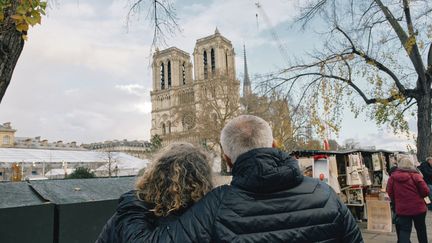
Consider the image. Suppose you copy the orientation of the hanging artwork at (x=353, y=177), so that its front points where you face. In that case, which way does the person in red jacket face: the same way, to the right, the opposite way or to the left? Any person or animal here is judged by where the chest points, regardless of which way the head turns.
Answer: the opposite way

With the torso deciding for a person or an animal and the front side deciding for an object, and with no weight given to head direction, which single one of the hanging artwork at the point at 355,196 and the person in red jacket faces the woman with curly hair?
the hanging artwork

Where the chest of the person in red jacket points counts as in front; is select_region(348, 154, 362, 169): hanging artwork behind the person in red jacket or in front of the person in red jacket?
in front

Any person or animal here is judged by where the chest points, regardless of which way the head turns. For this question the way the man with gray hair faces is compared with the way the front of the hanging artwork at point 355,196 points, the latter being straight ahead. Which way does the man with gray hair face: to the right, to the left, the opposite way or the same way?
the opposite way

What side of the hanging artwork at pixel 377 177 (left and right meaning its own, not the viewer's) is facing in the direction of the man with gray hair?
front

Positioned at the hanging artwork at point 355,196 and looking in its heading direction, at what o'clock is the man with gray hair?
The man with gray hair is roughly at 12 o'clock from the hanging artwork.

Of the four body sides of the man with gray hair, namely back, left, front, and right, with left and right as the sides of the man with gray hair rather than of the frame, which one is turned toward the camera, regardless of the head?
back

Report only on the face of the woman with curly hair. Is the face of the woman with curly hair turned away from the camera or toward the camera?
away from the camera

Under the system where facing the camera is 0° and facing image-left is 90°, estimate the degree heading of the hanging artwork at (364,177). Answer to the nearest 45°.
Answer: approximately 0°
